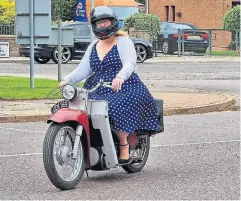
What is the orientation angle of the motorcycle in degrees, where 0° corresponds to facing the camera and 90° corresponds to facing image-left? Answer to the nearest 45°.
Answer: approximately 45°

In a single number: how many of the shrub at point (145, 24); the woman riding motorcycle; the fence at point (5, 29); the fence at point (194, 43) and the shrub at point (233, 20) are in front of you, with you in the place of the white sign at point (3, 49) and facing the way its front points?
1

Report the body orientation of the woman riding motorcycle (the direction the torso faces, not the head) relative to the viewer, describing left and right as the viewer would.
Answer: facing the viewer and to the left of the viewer

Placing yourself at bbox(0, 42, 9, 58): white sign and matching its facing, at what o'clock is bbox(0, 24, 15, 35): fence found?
The fence is roughly at 6 o'clock from the white sign.

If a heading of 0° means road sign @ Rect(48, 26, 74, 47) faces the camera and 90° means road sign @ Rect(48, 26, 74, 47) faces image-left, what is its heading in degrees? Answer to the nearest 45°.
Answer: approximately 180°

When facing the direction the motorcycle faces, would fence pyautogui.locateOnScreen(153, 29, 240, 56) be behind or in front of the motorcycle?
behind

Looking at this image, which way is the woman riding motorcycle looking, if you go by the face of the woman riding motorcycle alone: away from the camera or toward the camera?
toward the camera

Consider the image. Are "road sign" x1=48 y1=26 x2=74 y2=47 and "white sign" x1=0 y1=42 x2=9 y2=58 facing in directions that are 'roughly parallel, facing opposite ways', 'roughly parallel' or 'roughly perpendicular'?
roughly parallel, facing opposite ways

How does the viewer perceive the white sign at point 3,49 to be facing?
facing the viewer

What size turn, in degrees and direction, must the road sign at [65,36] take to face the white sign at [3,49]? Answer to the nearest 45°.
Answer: approximately 45° to its left

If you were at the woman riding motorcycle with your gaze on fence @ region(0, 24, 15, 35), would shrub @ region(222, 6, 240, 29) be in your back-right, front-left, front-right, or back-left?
front-right

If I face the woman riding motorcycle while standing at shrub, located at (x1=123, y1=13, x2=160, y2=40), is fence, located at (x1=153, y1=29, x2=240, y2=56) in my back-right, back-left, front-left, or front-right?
front-left

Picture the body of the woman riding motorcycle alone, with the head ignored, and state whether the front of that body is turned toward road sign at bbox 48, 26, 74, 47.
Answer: no
